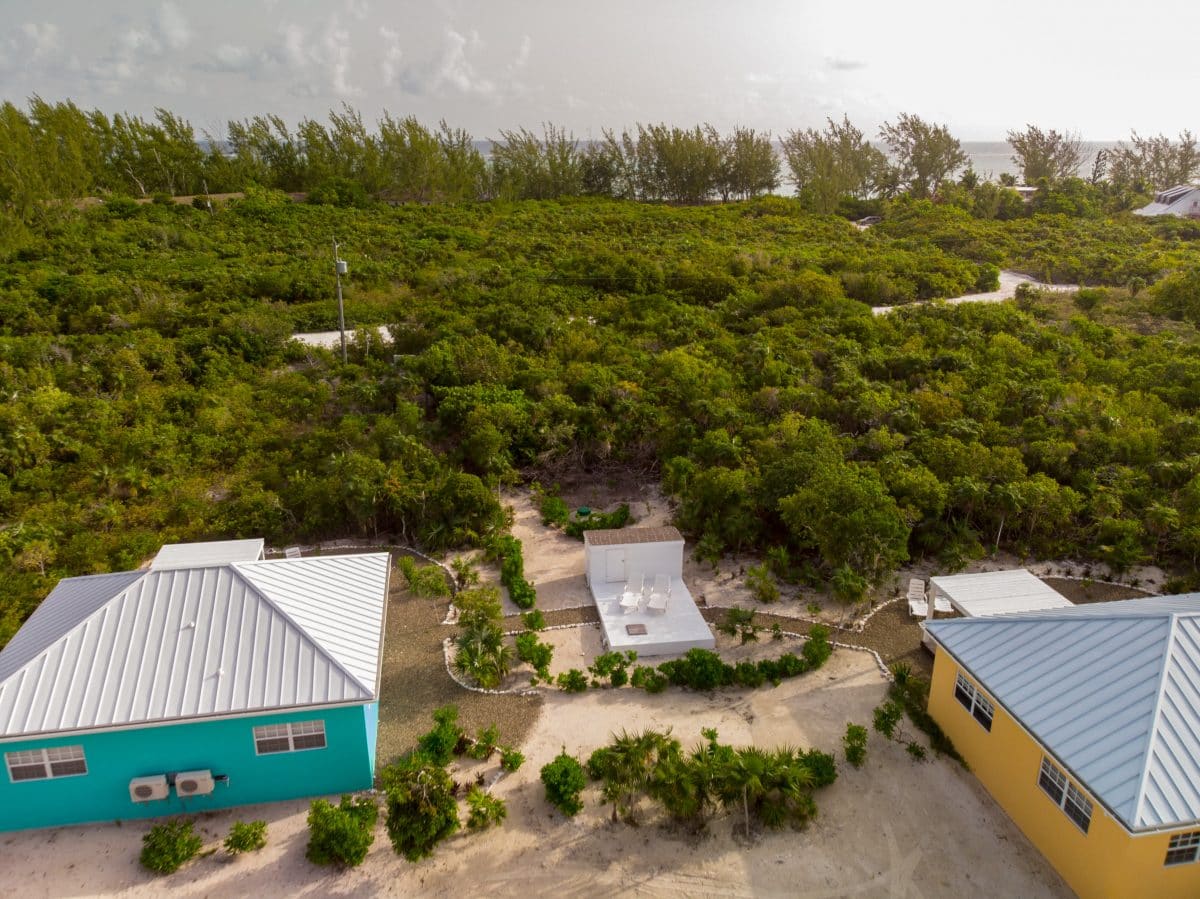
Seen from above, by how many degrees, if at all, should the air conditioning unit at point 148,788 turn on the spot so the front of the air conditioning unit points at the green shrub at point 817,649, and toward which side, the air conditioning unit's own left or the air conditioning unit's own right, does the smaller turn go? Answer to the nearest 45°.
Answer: approximately 90° to the air conditioning unit's own left

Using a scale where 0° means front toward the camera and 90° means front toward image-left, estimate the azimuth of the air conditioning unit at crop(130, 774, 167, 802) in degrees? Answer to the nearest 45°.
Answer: approximately 0°

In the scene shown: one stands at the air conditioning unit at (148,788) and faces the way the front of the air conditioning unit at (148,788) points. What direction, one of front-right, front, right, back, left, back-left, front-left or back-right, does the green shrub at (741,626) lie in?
left

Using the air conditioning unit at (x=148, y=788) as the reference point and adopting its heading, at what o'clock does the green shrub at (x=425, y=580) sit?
The green shrub is roughly at 8 o'clock from the air conditioning unit.

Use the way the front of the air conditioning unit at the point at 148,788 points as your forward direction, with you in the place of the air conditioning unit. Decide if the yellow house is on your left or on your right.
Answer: on your left

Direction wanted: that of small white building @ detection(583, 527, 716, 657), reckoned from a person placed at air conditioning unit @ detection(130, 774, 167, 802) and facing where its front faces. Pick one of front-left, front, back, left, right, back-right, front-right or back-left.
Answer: left

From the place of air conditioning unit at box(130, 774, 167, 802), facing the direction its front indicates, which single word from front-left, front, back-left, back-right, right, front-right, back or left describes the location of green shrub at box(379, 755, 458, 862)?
front-left
